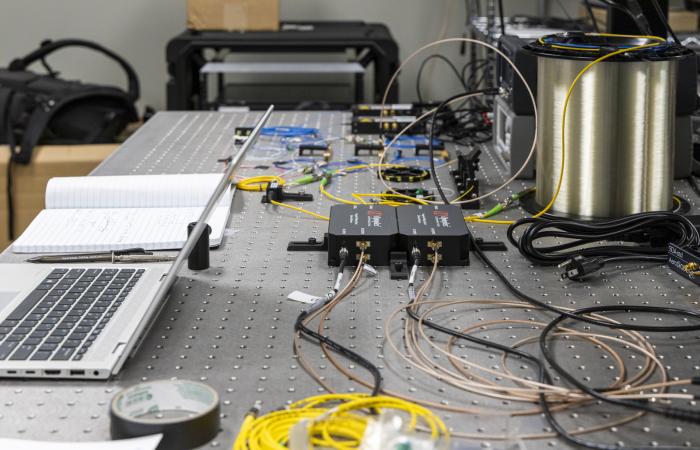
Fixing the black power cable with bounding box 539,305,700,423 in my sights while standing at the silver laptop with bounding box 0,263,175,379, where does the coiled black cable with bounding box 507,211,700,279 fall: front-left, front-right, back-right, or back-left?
front-left

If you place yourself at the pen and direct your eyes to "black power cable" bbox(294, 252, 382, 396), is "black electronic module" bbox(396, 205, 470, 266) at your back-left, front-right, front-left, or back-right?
front-left

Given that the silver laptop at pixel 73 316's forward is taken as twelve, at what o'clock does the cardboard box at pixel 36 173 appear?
The cardboard box is roughly at 3 o'clock from the silver laptop.

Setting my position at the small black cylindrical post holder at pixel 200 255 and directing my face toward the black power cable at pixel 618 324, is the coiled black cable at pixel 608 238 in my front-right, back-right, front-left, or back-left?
front-left

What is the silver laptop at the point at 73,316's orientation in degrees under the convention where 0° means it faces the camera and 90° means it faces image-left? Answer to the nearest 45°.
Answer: approximately 90°

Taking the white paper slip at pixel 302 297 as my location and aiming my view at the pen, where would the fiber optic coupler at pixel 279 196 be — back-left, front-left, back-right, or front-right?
front-right

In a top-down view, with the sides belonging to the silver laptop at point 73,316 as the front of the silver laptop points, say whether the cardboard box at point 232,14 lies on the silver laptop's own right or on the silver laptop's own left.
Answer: on the silver laptop's own right

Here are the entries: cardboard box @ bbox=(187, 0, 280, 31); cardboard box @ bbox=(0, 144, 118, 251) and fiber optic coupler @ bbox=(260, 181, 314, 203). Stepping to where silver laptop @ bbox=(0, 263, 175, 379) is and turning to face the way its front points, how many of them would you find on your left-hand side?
0
